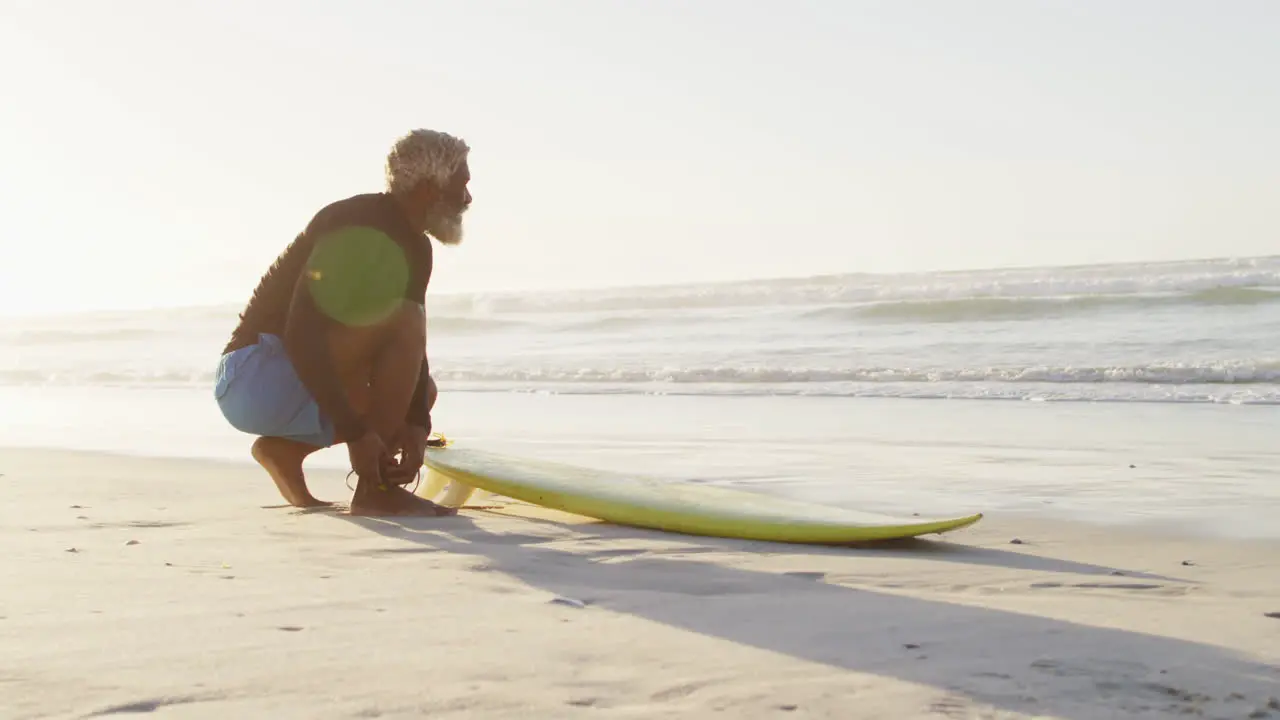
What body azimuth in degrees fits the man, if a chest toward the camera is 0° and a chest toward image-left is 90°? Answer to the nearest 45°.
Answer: approximately 270°
